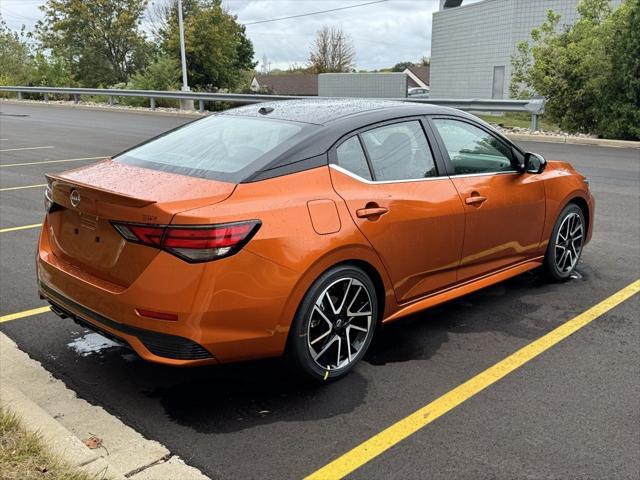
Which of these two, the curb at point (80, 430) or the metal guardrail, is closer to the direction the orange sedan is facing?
the metal guardrail

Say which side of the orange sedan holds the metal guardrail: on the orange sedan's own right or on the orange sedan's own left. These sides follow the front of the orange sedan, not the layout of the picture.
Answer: on the orange sedan's own left

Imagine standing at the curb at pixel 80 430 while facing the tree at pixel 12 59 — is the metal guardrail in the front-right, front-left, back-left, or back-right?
front-right

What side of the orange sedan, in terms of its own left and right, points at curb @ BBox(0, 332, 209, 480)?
back

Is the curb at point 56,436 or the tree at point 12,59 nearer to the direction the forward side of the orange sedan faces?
the tree

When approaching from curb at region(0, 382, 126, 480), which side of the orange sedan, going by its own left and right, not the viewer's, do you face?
back

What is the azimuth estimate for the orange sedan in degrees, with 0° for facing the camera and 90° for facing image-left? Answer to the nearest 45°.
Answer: approximately 225°

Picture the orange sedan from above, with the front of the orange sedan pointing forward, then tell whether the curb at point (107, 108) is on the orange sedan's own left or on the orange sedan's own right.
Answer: on the orange sedan's own left

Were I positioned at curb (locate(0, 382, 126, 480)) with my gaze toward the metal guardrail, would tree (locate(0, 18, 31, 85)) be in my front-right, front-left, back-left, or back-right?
front-left

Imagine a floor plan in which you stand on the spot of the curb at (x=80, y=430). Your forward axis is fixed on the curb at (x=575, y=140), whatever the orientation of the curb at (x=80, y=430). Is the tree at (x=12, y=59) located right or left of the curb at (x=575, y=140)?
left

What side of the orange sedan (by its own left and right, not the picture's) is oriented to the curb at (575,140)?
front

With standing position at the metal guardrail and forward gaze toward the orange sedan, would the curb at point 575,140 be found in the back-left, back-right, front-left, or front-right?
front-left

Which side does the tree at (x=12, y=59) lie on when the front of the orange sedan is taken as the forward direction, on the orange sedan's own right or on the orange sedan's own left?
on the orange sedan's own left

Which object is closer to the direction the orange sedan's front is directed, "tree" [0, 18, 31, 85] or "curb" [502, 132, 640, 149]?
the curb
